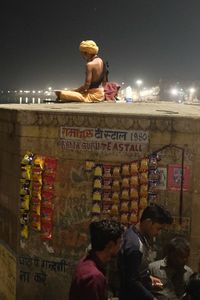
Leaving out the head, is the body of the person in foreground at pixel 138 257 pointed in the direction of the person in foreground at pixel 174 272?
yes

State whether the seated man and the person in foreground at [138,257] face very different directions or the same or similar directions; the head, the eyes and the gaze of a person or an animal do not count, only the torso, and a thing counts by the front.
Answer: very different directions

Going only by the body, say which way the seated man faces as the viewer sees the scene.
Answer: to the viewer's left

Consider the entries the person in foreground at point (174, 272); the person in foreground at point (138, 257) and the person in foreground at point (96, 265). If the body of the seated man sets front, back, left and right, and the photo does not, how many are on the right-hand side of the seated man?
0

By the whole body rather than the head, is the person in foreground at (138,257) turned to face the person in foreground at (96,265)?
no

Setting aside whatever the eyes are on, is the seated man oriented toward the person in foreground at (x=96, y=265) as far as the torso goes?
no

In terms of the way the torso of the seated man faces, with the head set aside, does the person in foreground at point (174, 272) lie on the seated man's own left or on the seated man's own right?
on the seated man's own left

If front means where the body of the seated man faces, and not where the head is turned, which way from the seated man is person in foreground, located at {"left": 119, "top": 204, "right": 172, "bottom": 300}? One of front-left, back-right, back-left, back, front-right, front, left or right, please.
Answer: left
